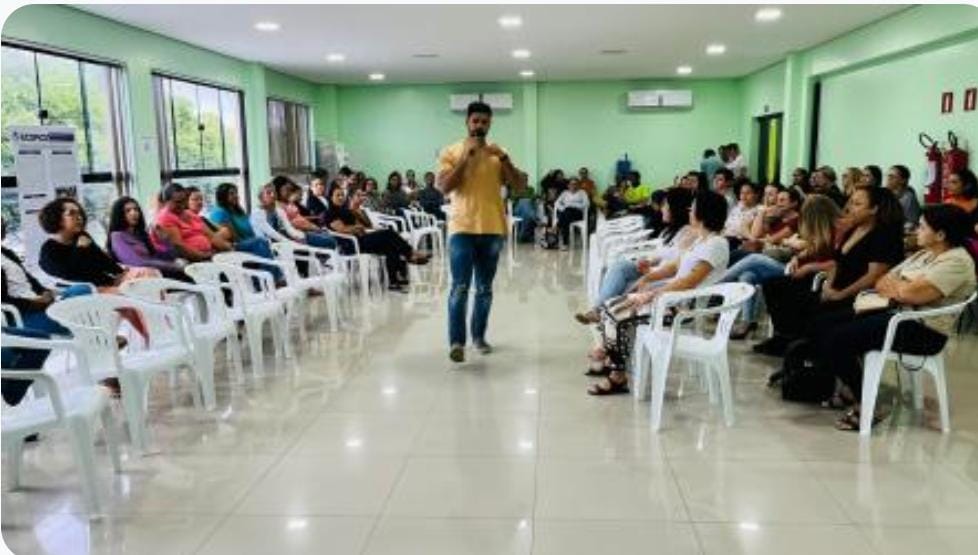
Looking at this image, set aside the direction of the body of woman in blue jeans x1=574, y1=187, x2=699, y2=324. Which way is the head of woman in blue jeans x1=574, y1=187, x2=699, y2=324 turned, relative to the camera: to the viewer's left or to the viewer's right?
to the viewer's left

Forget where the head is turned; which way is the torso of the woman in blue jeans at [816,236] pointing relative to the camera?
to the viewer's left

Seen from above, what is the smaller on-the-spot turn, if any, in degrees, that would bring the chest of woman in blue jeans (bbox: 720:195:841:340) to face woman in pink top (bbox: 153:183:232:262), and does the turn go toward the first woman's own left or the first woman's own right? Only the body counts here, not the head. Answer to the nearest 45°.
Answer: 0° — they already face them

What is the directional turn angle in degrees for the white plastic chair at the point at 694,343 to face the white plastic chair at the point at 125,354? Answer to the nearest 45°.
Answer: approximately 45° to its left

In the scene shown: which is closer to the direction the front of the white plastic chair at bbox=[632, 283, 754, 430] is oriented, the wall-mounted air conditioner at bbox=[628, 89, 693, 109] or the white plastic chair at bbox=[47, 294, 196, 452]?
the white plastic chair

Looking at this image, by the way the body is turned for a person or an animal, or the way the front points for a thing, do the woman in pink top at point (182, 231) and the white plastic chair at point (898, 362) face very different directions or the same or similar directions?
very different directions

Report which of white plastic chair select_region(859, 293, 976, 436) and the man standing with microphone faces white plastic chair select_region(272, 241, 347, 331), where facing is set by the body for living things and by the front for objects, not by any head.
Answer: white plastic chair select_region(859, 293, 976, 436)

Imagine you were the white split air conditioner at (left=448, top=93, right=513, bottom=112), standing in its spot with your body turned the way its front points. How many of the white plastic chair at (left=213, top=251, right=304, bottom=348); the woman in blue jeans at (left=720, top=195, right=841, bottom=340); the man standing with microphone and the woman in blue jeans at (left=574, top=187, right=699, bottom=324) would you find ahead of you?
4

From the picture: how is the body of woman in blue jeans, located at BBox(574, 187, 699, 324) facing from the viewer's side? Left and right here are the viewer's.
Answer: facing to the left of the viewer

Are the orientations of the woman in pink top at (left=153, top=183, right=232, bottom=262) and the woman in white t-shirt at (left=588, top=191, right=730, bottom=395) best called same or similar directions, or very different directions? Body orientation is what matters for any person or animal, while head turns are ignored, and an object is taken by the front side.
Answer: very different directions

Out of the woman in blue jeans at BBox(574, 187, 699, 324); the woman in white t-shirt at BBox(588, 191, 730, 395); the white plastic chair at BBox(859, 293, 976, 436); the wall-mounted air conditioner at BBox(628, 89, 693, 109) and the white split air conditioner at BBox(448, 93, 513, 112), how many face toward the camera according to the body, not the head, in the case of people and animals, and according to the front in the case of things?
2

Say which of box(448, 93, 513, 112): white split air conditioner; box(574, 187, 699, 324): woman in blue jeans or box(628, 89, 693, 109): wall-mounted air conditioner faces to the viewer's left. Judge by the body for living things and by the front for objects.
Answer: the woman in blue jeans

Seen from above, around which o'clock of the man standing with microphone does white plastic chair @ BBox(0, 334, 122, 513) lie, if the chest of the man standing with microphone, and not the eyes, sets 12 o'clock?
The white plastic chair is roughly at 1 o'clock from the man standing with microphone.
